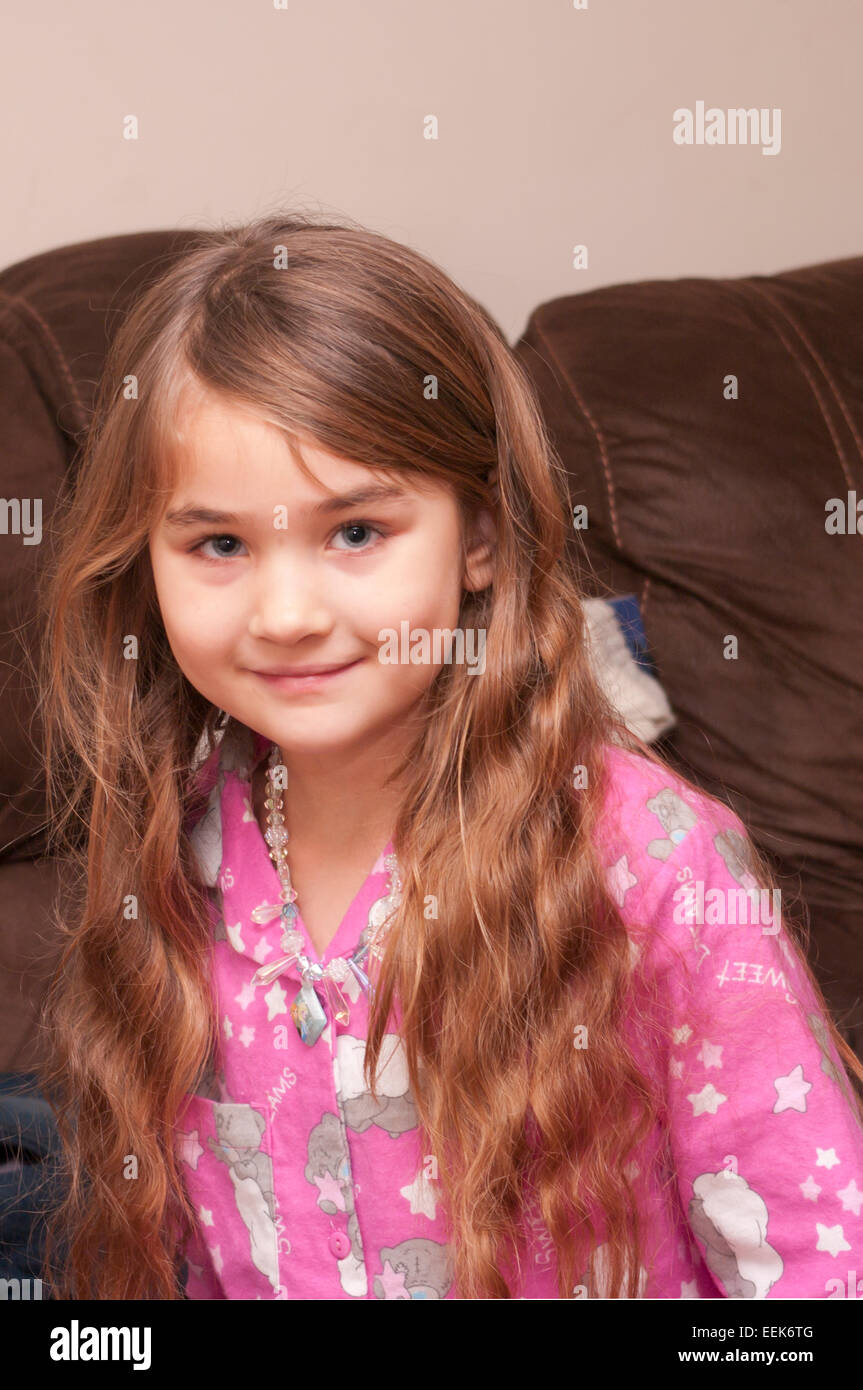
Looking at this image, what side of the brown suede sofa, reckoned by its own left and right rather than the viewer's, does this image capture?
front

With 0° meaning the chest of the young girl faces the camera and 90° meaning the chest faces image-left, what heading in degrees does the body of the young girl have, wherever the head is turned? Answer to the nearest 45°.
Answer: approximately 45°
